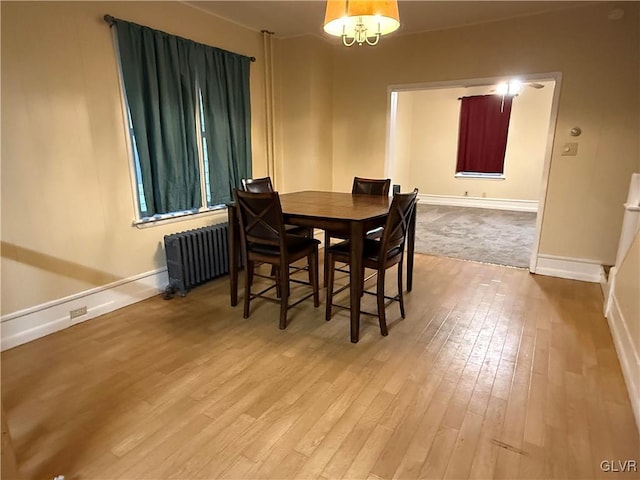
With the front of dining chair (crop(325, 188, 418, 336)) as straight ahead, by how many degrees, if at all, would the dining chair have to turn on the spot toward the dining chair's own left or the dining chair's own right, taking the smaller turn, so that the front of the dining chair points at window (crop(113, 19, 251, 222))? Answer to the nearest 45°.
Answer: approximately 45° to the dining chair's own left

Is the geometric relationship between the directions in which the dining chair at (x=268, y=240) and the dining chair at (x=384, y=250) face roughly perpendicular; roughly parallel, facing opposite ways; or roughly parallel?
roughly perpendicular

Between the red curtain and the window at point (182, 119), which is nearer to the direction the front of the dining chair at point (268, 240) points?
the red curtain

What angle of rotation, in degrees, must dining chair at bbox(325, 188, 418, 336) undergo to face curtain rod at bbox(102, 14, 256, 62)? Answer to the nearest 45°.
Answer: approximately 45° to its left

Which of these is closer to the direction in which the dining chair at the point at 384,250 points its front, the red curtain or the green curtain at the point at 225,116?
the green curtain

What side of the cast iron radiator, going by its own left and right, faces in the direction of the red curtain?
left

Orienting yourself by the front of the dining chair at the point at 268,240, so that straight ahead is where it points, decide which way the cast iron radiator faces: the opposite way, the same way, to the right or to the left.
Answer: to the right

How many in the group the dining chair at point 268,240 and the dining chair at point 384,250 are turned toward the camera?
0

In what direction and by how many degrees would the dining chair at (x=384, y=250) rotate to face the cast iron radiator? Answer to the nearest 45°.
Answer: approximately 45° to its left

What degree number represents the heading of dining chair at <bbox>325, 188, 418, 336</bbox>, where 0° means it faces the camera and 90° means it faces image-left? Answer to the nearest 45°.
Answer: approximately 135°

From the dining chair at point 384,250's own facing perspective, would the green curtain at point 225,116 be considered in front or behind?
in front

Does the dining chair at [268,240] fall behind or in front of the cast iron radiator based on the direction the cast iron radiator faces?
in front

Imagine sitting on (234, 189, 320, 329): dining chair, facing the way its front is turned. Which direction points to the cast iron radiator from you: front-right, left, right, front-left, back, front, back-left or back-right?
left

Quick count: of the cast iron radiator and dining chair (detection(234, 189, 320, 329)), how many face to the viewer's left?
0
